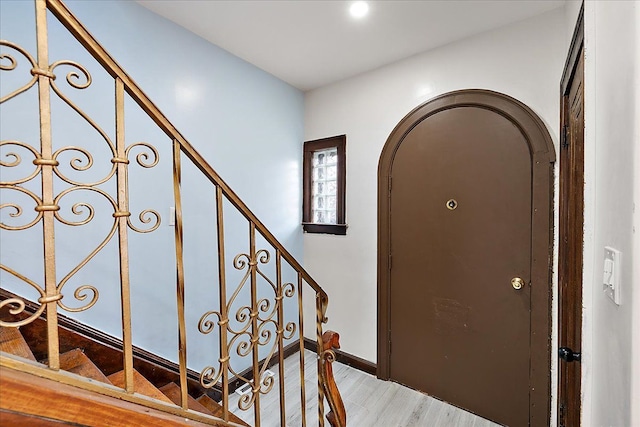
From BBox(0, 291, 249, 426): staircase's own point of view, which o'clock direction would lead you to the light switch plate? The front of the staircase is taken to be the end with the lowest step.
The light switch plate is roughly at 2 o'clock from the staircase.

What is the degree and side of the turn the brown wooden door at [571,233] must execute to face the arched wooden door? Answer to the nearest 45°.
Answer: approximately 45° to its right

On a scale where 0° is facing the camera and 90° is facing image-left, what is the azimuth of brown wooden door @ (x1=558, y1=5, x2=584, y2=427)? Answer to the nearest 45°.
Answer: approximately 90°

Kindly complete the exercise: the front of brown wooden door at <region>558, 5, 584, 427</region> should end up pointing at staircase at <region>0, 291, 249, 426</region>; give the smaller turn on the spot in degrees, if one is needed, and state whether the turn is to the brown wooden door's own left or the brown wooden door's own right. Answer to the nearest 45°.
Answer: approximately 45° to the brown wooden door's own left
